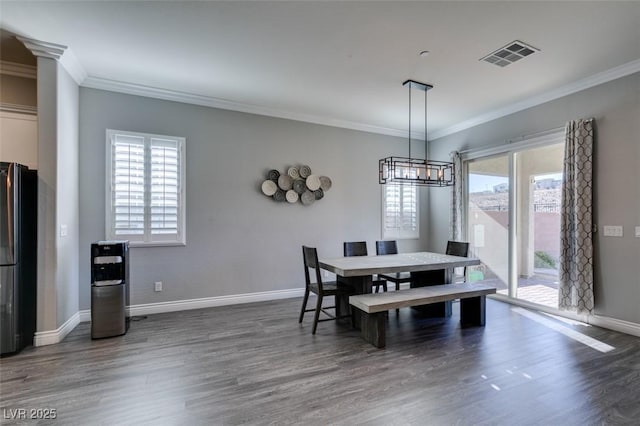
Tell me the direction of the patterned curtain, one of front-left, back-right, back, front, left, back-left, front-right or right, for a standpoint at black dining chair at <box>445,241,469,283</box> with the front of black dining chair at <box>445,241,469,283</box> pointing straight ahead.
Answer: back-left

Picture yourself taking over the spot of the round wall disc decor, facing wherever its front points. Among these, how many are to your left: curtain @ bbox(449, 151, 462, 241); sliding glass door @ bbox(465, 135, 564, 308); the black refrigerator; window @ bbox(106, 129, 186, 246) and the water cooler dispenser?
2

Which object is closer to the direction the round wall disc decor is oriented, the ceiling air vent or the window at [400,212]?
the ceiling air vent

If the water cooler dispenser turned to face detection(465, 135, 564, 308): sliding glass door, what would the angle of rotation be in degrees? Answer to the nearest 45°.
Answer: approximately 90° to its left

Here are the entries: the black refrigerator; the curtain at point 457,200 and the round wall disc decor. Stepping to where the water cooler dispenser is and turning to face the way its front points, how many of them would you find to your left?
2

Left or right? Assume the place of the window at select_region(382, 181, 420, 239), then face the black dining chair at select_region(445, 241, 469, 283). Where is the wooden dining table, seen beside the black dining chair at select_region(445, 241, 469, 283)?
right

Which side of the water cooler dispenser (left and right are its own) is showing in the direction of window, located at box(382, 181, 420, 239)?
left

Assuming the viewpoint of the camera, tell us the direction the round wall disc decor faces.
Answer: facing the viewer

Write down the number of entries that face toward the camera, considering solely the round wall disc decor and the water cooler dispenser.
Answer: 2

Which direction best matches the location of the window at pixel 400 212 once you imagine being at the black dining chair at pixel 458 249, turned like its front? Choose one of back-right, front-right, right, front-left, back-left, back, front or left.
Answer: right

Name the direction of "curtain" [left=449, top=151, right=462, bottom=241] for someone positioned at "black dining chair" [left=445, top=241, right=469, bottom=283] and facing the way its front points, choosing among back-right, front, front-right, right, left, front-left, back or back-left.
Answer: back-right

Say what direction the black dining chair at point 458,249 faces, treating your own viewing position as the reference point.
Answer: facing the viewer and to the left of the viewer

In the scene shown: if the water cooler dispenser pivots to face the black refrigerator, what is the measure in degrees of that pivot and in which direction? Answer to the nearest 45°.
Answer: approximately 90° to its right

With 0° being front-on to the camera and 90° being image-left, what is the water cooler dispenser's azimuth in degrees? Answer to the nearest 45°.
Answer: approximately 0°
